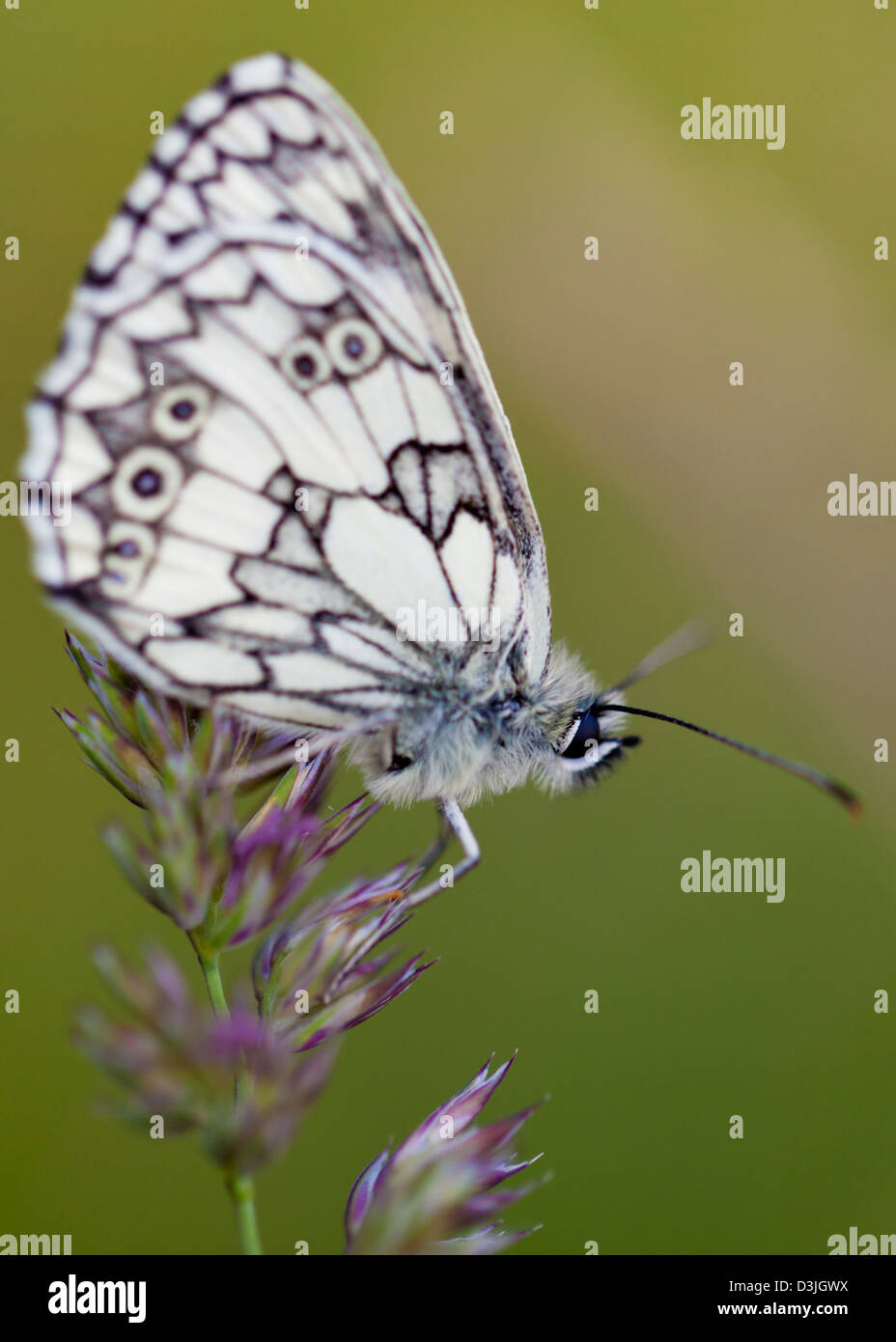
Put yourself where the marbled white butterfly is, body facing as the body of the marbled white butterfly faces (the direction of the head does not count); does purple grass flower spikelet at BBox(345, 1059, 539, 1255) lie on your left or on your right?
on your right

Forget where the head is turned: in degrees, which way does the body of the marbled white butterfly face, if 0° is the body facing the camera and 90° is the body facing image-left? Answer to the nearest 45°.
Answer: approximately 270°
